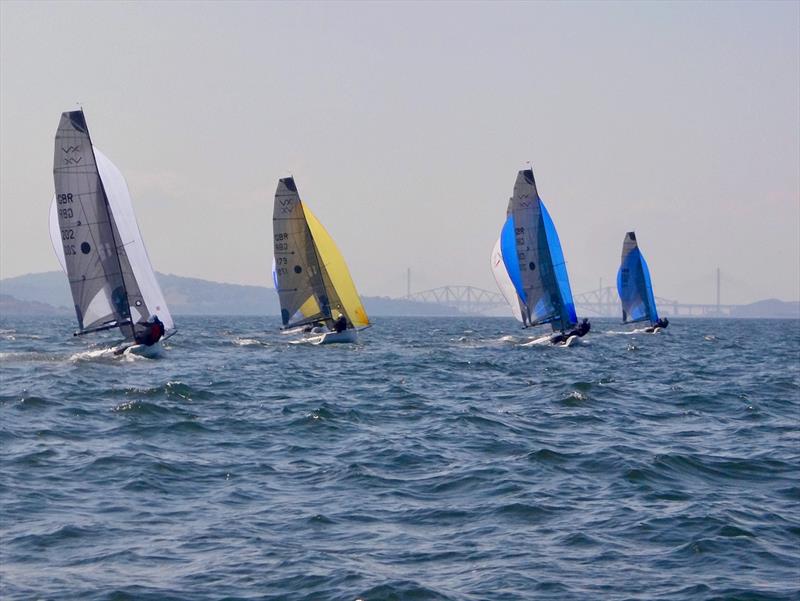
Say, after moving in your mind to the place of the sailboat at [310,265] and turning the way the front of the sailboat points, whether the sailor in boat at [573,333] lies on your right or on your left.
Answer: on your right
